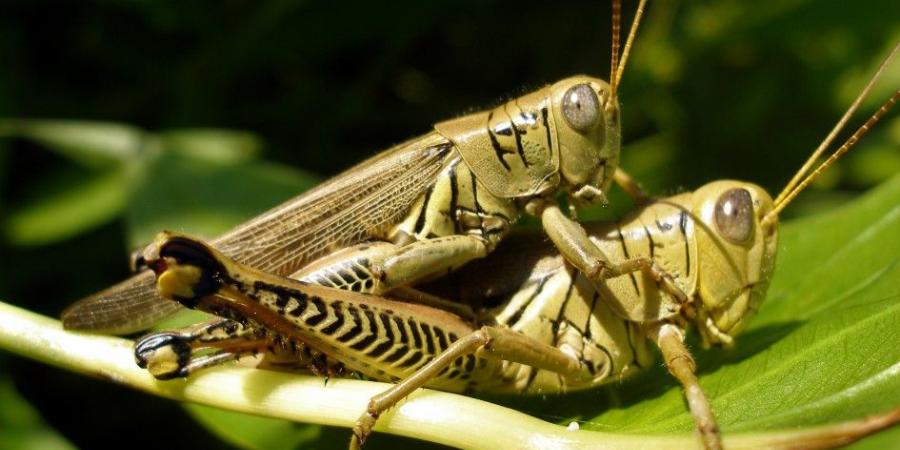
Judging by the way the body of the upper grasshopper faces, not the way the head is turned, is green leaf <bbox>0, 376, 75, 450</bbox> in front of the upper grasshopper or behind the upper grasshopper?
behind

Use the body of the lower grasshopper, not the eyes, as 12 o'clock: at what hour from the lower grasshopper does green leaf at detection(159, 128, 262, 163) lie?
The green leaf is roughly at 7 o'clock from the lower grasshopper.

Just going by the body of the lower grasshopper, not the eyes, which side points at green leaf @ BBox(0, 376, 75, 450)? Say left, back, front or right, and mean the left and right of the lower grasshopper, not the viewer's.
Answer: back

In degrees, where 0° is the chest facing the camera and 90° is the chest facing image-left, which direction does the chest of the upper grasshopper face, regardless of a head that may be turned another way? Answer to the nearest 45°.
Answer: approximately 270°

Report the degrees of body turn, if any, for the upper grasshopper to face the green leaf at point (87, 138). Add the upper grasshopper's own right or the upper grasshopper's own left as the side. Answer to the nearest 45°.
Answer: approximately 135° to the upper grasshopper's own left

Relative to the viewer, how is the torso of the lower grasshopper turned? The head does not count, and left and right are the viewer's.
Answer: facing to the right of the viewer

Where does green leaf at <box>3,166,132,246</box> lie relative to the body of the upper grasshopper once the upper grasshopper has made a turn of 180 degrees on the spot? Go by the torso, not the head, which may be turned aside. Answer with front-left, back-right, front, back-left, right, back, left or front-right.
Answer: front-right

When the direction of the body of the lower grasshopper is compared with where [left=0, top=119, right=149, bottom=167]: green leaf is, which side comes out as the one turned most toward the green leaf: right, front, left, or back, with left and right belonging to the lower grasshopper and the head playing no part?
back
